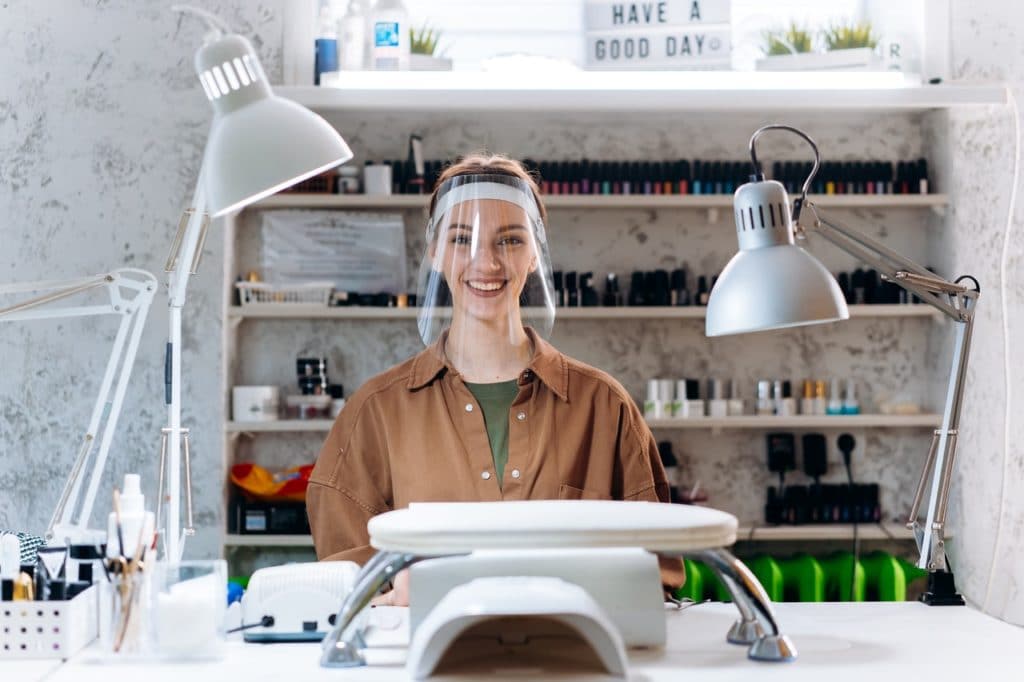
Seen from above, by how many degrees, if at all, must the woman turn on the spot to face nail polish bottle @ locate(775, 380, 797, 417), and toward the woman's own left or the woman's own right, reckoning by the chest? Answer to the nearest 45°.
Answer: approximately 135° to the woman's own left

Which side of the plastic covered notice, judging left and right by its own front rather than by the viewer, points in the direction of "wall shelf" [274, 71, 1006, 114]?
left

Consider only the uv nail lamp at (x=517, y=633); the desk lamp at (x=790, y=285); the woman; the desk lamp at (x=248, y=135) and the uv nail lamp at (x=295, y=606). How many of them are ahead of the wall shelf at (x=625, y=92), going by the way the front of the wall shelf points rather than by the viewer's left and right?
5

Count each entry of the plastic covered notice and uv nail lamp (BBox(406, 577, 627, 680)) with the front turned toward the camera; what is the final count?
2

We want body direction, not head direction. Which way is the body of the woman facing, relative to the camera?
toward the camera

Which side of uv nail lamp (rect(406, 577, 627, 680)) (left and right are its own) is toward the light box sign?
back

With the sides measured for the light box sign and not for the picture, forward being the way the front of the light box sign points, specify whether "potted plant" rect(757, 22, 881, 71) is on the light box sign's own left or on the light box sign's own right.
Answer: on the light box sign's own left

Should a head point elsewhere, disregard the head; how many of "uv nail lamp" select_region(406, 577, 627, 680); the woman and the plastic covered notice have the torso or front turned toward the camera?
3

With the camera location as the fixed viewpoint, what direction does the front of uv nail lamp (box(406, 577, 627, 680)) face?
facing the viewer

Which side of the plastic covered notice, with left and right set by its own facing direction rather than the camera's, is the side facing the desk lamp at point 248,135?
front

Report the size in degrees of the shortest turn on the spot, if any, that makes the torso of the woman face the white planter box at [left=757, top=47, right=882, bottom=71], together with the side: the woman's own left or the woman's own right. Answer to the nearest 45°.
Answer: approximately 135° to the woman's own left

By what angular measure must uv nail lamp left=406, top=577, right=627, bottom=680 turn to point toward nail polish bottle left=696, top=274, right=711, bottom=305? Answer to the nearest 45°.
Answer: approximately 180°

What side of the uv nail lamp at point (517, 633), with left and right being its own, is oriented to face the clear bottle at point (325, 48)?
back

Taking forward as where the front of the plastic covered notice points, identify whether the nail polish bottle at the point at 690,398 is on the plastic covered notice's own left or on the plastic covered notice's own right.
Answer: on the plastic covered notice's own left
